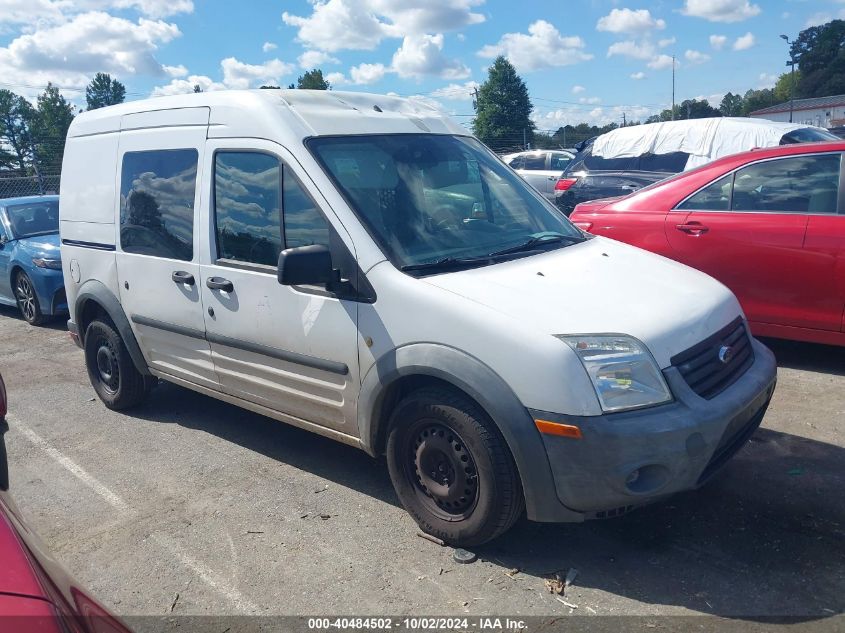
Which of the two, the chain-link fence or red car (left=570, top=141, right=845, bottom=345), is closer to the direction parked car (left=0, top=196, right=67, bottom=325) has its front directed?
the red car

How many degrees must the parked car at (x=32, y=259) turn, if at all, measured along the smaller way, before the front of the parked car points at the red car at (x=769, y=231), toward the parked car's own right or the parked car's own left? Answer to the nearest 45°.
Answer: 0° — it already faces it

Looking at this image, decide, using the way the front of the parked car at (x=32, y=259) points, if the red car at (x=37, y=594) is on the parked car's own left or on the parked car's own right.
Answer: on the parked car's own right

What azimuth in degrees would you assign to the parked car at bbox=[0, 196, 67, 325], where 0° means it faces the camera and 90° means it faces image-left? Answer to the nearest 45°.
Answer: approximately 315°

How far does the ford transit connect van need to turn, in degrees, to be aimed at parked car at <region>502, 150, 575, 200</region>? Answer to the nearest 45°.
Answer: approximately 135° to its left
